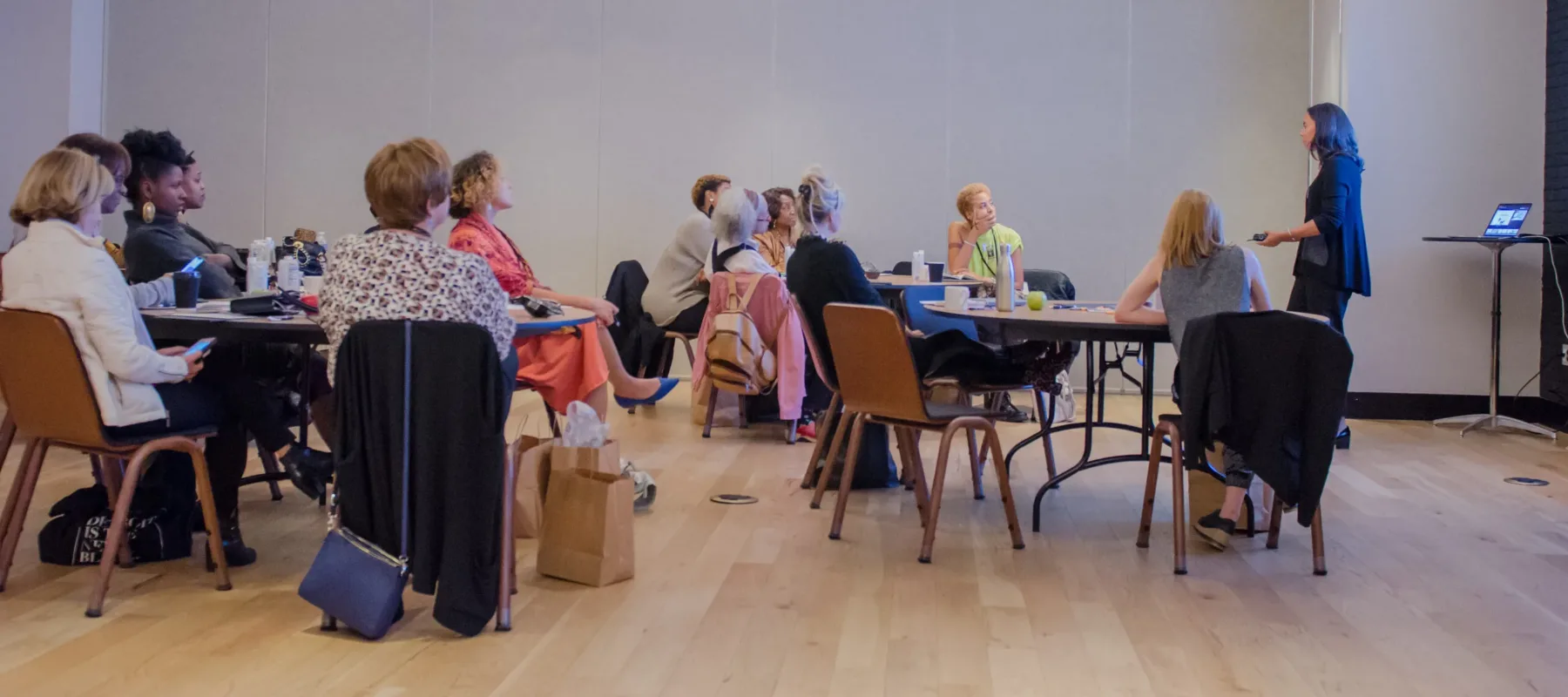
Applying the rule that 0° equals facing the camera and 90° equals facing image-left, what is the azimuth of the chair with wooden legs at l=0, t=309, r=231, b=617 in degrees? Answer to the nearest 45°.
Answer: approximately 225°

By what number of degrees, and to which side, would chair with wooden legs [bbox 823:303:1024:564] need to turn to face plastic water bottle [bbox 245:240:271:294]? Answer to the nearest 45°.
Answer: approximately 135° to its left

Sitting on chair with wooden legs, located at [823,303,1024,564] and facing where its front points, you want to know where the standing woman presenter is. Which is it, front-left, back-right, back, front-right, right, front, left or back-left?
front

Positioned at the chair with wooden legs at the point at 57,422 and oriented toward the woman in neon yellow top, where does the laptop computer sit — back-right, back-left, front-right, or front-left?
front-right

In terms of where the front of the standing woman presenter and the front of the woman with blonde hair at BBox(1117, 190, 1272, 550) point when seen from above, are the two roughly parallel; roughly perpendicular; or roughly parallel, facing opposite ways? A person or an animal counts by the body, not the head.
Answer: roughly perpendicular

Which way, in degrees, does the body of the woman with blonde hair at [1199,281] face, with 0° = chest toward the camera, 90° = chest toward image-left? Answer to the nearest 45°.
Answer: approximately 180°

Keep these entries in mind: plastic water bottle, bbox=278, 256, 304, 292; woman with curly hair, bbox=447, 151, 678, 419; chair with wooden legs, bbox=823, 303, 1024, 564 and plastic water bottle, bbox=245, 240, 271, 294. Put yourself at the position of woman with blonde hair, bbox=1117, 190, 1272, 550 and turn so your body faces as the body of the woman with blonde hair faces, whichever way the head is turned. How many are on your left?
4

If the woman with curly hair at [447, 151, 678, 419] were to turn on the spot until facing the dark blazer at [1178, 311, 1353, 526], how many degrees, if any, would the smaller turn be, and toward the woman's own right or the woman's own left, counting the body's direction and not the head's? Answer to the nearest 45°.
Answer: approximately 45° to the woman's own right

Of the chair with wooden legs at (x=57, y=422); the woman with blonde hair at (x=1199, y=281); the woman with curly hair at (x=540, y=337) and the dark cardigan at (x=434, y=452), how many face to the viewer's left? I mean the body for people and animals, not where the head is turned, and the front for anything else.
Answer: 0

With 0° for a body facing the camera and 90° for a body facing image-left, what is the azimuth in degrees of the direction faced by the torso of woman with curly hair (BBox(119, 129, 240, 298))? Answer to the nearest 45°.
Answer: approximately 270°

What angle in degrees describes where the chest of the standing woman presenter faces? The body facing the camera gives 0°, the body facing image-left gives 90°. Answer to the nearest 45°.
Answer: approximately 90°

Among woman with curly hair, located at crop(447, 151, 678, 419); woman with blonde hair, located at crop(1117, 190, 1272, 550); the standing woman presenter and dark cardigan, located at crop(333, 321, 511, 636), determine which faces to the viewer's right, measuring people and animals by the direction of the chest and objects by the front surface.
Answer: the woman with curly hair

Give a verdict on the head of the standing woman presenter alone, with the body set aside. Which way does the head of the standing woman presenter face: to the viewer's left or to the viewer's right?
to the viewer's left

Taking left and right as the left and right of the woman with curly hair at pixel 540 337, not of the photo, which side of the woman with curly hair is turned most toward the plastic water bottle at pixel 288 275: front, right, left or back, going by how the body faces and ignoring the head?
back

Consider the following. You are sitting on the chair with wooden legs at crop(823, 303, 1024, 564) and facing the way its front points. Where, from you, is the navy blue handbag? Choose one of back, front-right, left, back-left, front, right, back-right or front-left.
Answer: back

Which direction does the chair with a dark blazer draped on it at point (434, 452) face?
away from the camera

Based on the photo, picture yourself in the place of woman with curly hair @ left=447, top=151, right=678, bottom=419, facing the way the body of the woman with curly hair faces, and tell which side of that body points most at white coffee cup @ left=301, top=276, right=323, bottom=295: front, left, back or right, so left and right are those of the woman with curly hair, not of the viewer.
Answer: back
